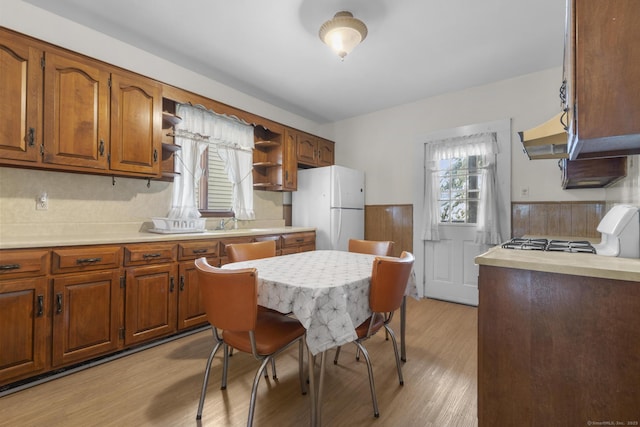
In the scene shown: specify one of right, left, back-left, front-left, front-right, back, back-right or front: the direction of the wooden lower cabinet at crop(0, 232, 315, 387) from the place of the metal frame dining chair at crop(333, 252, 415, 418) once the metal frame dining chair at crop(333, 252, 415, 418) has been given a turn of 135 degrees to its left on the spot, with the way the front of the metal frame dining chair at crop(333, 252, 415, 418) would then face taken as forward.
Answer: right

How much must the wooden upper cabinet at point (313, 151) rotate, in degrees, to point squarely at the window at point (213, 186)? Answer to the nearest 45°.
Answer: approximately 90° to its right

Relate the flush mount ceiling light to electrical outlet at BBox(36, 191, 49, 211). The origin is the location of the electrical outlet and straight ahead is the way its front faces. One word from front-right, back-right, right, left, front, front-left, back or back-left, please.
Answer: front-left

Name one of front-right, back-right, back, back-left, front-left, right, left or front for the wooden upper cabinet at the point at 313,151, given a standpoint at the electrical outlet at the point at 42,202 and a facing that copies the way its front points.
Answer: left

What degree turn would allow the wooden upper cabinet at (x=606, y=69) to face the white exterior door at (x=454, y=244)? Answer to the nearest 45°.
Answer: approximately 45° to its right

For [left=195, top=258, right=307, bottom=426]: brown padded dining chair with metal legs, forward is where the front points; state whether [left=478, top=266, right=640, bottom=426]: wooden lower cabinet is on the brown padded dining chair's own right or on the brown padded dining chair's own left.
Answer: on the brown padded dining chair's own right

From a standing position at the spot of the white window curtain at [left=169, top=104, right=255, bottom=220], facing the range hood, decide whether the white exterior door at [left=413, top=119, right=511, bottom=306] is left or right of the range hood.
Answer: left

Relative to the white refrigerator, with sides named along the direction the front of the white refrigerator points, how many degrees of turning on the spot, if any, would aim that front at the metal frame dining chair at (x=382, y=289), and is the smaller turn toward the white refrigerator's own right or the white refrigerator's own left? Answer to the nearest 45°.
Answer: approximately 45° to the white refrigerator's own right

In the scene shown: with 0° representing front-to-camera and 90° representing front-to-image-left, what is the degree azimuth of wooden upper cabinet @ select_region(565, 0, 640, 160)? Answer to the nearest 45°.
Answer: approximately 90°

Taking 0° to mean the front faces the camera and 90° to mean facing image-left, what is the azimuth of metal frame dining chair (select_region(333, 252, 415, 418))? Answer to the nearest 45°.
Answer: approximately 135°

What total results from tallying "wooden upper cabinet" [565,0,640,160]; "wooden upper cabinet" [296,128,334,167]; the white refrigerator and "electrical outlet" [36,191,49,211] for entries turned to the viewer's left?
1
